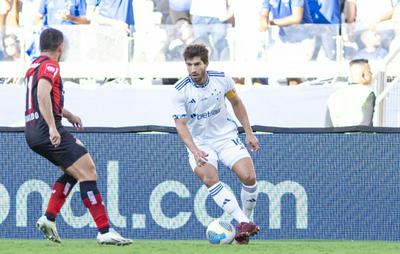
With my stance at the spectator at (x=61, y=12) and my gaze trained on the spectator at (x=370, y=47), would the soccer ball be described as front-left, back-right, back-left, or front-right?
front-right

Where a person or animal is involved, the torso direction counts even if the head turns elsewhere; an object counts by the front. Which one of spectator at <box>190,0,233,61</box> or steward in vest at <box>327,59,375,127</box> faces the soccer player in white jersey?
spectator at <box>190,0,233,61</box>

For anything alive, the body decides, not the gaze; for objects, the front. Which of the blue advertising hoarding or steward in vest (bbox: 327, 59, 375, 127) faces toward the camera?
the blue advertising hoarding

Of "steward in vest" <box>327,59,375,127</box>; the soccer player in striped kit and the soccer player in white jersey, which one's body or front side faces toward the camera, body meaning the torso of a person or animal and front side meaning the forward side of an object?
the soccer player in white jersey

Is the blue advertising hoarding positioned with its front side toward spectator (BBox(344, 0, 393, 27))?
no

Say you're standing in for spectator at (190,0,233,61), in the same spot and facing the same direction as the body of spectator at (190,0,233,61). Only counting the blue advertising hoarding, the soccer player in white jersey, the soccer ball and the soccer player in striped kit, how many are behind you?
0

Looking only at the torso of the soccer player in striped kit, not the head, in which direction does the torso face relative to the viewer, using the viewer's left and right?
facing away from the viewer and to the right of the viewer

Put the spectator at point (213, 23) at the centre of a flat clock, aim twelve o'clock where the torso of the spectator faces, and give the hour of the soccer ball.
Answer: The soccer ball is roughly at 12 o'clock from the spectator.

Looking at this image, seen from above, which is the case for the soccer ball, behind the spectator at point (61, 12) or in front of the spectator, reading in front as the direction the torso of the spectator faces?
in front

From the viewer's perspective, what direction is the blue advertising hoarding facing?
toward the camera

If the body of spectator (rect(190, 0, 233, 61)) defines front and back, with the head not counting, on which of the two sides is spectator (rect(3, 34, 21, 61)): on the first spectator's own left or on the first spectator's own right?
on the first spectator's own right

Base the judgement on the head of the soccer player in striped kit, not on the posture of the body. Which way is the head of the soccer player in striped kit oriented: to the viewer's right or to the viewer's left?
to the viewer's right

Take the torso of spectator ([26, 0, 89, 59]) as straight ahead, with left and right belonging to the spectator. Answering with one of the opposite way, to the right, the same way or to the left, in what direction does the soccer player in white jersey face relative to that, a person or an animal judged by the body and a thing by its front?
the same way

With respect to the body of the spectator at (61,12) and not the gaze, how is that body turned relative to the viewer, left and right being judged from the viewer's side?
facing the viewer
